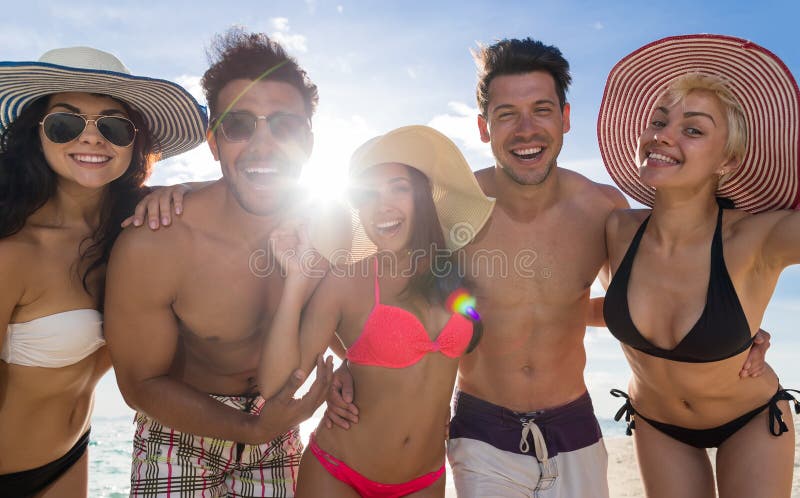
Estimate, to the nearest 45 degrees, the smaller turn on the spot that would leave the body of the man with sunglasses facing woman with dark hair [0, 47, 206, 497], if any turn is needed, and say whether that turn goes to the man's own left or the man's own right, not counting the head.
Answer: approximately 135° to the man's own right

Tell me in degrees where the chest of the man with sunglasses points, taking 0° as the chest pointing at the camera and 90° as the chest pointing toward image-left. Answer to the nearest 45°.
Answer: approximately 315°
